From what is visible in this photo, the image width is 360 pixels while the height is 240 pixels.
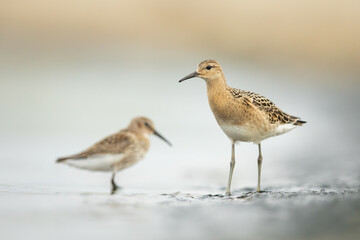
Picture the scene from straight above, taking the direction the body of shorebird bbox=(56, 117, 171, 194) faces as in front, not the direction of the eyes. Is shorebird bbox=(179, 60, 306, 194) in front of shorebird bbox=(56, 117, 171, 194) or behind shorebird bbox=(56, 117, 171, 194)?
in front

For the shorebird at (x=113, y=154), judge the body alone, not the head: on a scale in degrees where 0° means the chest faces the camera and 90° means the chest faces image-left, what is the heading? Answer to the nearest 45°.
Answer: approximately 270°
